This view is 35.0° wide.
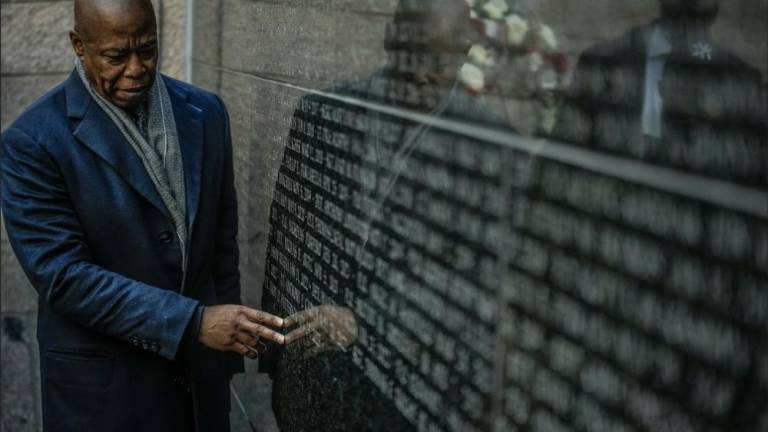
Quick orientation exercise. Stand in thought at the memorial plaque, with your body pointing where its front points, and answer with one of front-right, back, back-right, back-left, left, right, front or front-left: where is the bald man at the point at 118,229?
right

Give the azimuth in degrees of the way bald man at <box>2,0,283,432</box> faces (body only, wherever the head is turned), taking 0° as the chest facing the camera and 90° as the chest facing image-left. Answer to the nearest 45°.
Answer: approximately 315°

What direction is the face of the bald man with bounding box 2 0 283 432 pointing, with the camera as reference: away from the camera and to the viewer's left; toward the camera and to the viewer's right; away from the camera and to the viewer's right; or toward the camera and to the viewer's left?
toward the camera and to the viewer's right

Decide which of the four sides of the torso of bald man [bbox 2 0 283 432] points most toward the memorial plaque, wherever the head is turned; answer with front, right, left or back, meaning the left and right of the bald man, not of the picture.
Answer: front

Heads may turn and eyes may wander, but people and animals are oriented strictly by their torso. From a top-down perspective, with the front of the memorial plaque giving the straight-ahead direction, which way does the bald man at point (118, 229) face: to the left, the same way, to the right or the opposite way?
to the left

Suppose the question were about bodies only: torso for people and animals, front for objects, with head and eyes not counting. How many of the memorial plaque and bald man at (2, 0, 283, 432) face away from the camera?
0

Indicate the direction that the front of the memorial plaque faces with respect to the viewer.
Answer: facing the viewer and to the left of the viewer
